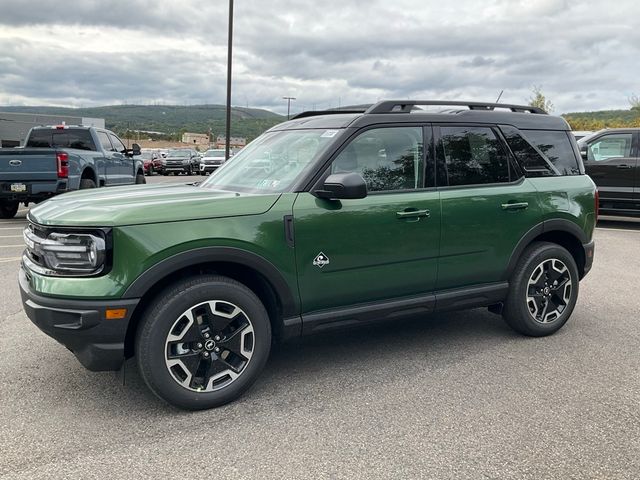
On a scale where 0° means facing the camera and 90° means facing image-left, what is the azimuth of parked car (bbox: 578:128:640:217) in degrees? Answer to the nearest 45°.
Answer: approximately 90°

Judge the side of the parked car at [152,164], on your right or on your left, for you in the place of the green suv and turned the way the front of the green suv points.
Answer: on your right

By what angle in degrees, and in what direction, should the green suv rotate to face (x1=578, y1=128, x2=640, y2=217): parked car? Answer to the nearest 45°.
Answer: approximately 180°

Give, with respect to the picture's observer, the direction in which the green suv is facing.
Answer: facing the viewer and to the left of the viewer

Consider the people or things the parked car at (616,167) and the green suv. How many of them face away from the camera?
0

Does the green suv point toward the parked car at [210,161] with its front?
no

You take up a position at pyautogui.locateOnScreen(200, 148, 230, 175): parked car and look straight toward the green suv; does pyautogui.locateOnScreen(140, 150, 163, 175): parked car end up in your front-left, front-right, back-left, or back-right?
back-right
